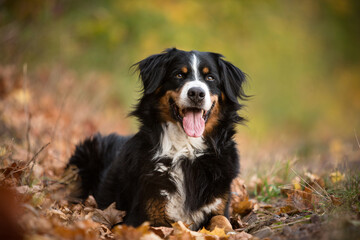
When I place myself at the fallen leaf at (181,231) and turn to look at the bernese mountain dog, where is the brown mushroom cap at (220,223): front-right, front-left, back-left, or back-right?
front-right

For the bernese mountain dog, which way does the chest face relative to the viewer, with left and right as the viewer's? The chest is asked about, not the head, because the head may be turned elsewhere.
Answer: facing the viewer and to the right of the viewer

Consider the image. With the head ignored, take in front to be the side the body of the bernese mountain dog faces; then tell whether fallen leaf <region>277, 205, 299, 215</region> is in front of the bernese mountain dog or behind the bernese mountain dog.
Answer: in front

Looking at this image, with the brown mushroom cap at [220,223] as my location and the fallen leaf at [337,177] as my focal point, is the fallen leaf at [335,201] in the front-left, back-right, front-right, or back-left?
front-right

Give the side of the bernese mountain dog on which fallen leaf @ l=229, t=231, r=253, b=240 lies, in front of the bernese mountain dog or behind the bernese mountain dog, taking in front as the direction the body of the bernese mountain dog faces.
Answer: in front

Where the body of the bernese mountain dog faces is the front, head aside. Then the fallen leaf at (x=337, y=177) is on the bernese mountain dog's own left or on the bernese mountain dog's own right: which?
on the bernese mountain dog's own left

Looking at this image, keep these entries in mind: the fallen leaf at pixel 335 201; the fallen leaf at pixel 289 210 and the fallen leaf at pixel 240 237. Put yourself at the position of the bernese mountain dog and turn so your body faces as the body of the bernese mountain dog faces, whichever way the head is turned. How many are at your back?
0

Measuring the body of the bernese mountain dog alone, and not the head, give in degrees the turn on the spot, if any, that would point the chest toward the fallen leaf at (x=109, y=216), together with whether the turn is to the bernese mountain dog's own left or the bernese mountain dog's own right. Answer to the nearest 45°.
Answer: approximately 135° to the bernese mountain dog's own right

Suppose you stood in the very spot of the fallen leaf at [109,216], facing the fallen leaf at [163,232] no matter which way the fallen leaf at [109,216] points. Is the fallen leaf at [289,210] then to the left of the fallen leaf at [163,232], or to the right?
left

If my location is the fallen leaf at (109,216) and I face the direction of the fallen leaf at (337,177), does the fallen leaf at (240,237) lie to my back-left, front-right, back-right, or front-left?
front-right

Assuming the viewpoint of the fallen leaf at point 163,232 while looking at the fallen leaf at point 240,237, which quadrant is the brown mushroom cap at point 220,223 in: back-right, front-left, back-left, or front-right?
front-left
